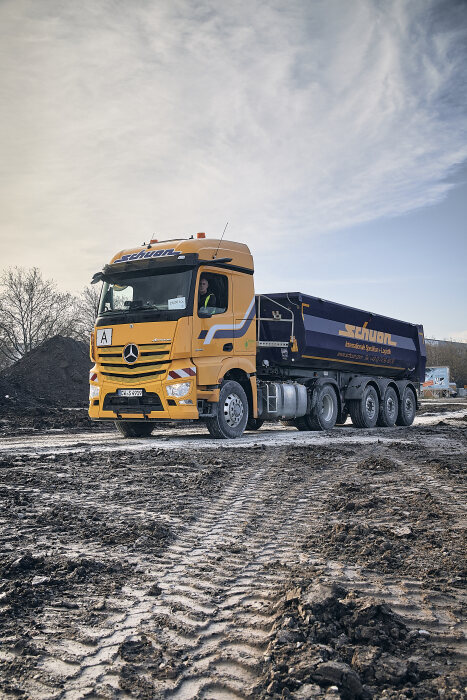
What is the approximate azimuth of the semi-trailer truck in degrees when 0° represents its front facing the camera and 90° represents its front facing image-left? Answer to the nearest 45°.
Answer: approximately 45°

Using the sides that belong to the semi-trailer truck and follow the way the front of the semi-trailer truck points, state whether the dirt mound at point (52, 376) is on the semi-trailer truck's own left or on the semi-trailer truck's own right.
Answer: on the semi-trailer truck's own right

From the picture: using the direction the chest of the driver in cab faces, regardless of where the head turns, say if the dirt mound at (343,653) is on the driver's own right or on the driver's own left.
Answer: on the driver's own left

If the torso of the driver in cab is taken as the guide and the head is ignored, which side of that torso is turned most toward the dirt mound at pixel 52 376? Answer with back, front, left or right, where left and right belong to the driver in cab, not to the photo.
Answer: right

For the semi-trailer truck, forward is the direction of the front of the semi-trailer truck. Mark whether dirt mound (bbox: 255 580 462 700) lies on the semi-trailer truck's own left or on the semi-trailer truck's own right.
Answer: on the semi-trailer truck's own left
